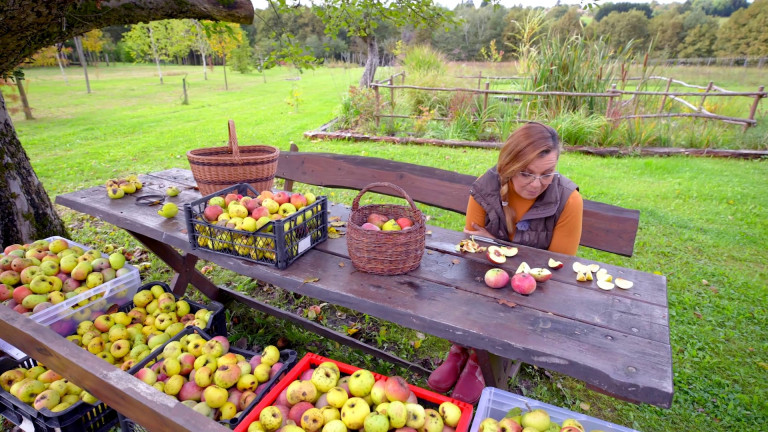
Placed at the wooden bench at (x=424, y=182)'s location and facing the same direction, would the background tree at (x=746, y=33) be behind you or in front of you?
behind

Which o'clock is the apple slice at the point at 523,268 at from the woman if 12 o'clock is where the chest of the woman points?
The apple slice is roughly at 12 o'clock from the woman.

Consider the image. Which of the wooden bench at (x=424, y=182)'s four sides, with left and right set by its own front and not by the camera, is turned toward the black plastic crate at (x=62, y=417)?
front

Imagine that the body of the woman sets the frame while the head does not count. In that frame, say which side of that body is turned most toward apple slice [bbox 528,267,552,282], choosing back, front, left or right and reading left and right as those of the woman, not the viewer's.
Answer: front

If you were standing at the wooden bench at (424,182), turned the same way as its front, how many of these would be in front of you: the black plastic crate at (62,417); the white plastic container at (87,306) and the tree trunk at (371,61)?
2

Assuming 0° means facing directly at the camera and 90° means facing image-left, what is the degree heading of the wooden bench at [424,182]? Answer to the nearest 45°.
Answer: approximately 45°

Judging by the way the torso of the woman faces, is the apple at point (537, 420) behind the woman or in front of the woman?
in front

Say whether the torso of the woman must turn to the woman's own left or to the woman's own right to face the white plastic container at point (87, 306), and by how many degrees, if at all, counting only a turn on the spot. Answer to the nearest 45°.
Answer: approximately 90° to the woman's own right

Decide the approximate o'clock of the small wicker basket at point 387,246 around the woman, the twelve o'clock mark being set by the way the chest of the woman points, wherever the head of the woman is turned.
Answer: The small wicker basket is roughly at 1 o'clock from the woman.

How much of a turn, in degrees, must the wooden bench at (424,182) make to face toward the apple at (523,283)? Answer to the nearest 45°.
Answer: approximately 45° to its left

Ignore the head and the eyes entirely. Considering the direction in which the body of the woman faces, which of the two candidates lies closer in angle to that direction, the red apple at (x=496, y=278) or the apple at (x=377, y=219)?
the red apple
